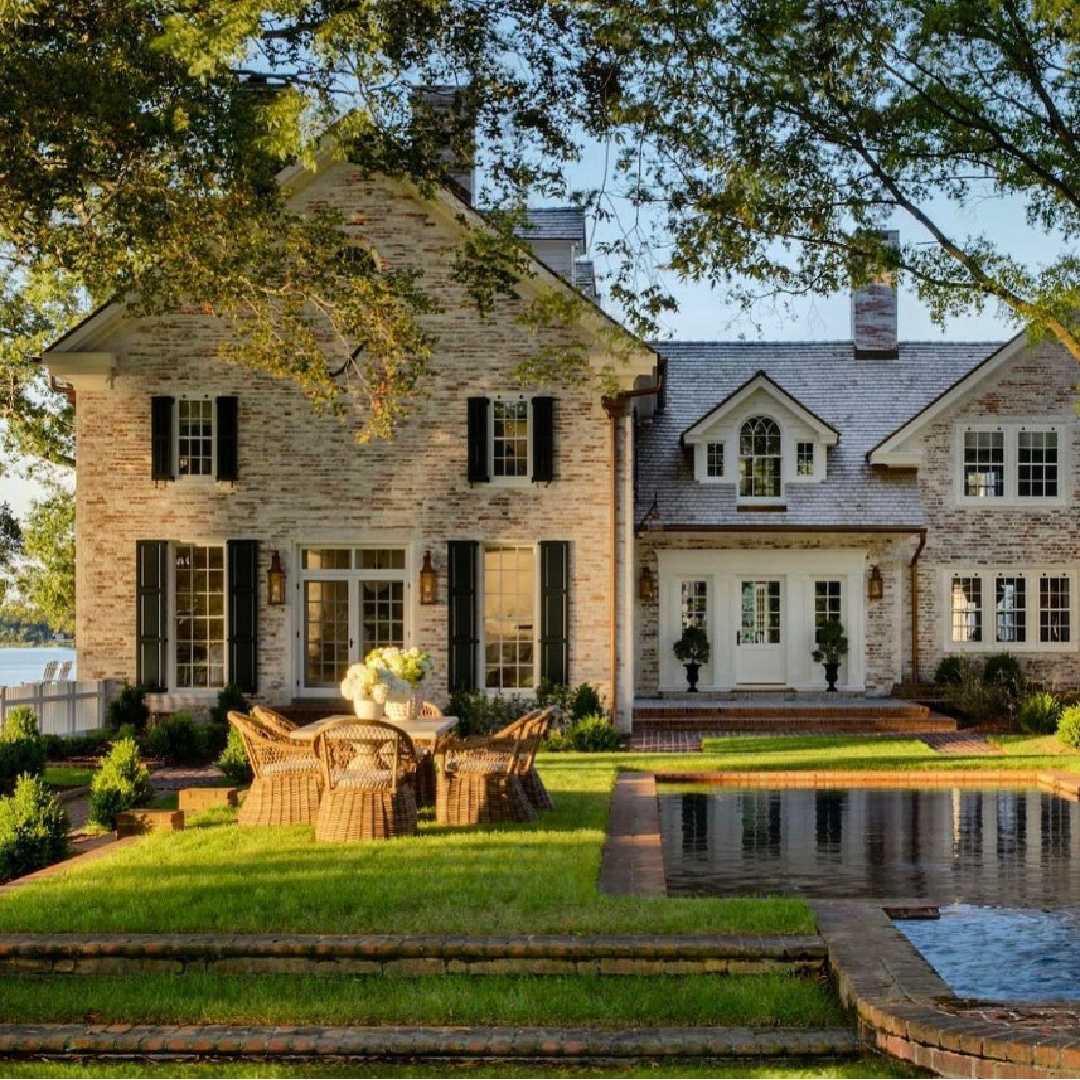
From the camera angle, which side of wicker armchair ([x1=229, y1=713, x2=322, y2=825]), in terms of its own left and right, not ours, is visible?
right

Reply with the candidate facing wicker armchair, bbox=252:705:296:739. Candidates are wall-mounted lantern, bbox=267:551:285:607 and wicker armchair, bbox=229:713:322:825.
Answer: the wall-mounted lantern

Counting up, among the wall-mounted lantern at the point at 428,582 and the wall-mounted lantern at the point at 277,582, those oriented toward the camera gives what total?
2

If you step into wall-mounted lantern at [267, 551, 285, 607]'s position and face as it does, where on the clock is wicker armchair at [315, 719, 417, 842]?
The wicker armchair is roughly at 12 o'clock from the wall-mounted lantern.

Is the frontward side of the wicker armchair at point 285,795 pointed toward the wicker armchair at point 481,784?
yes

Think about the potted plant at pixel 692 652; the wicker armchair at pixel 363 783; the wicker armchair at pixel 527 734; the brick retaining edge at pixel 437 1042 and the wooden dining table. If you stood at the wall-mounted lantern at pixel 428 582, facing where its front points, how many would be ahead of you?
4

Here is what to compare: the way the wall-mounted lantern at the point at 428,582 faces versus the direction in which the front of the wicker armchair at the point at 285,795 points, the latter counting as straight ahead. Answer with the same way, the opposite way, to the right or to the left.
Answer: to the right

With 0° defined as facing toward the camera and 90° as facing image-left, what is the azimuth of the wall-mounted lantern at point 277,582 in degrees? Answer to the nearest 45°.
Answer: approximately 0°
